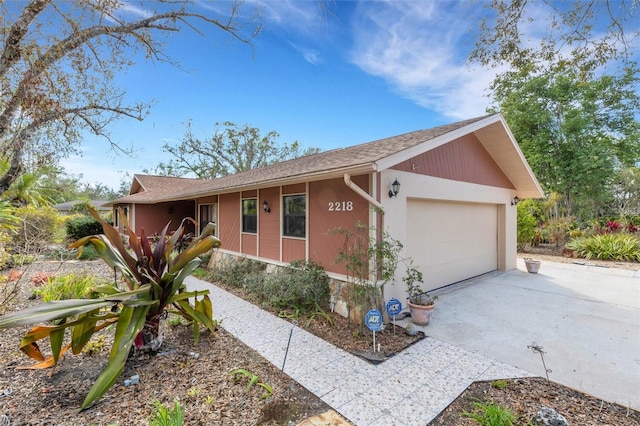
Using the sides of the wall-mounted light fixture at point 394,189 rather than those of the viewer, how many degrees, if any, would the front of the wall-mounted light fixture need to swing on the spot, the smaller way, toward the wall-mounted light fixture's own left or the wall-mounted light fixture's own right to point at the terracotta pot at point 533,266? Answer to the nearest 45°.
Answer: approximately 90° to the wall-mounted light fixture's own left

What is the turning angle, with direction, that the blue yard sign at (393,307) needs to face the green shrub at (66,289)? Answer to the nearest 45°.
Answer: approximately 90° to its right

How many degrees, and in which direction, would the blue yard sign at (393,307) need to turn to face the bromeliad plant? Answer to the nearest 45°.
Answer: approximately 45° to its right

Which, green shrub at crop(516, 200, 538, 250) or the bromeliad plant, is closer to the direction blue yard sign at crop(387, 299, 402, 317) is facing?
the bromeliad plant

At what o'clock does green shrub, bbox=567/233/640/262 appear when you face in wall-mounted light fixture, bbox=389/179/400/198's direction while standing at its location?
The green shrub is roughly at 9 o'clock from the wall-mounted light fixture.

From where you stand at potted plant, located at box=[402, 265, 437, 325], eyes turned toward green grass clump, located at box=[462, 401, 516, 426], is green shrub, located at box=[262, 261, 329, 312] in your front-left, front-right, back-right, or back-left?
back-right

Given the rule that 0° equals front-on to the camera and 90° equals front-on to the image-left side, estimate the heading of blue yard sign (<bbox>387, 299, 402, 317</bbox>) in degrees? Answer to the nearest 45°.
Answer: approximately 0°
